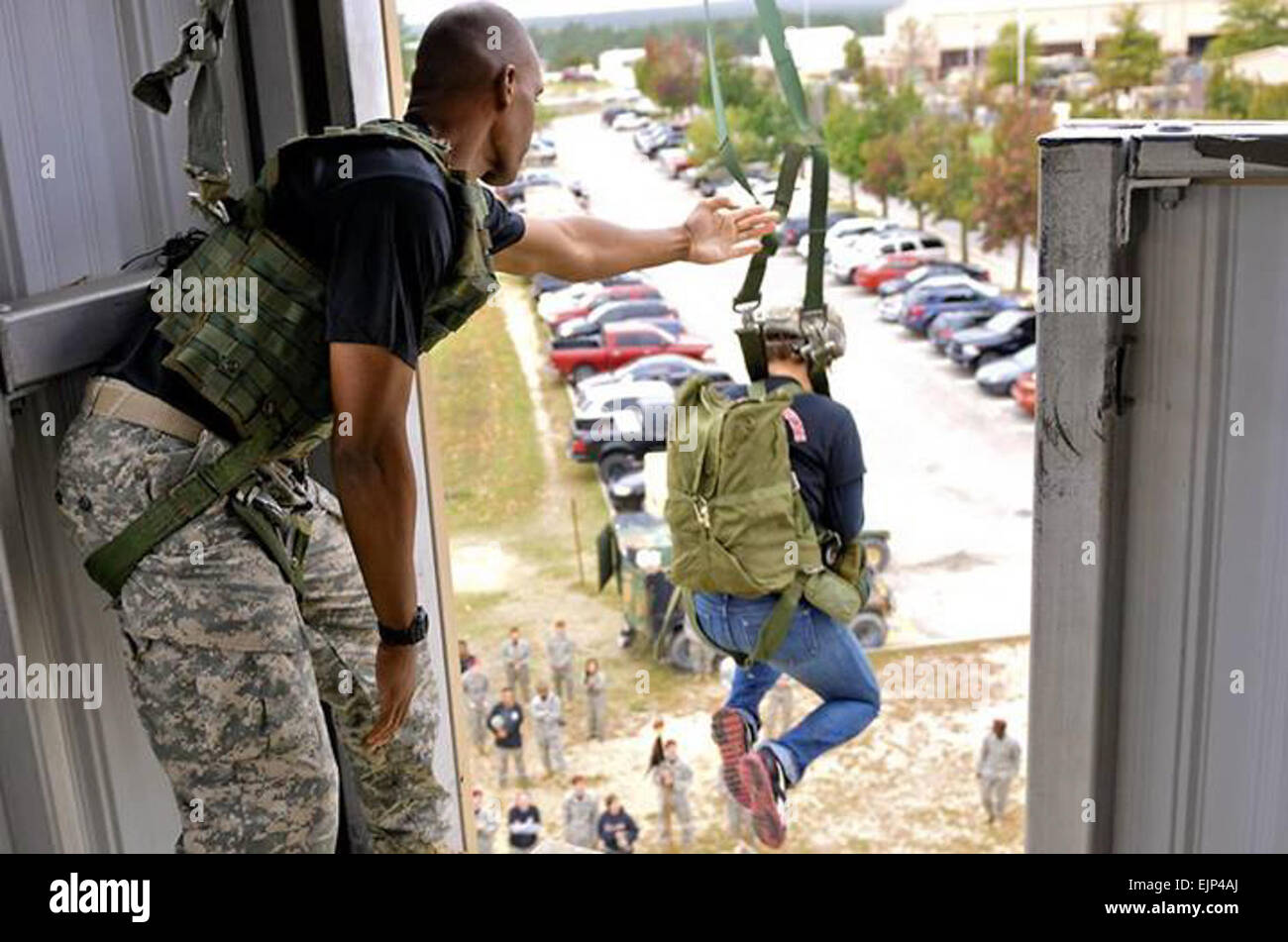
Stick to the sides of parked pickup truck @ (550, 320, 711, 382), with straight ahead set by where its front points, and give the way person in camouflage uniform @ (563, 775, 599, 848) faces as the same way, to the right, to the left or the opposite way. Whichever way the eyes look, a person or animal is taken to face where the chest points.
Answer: to the right

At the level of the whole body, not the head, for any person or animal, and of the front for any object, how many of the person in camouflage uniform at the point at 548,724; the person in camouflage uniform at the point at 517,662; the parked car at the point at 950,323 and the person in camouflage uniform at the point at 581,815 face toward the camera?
3

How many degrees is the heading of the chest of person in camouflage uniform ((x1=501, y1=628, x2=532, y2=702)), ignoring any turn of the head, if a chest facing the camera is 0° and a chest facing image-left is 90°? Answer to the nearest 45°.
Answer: approximately 0°

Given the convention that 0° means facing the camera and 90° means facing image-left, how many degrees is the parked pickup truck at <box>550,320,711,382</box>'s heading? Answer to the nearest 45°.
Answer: approximately 270°

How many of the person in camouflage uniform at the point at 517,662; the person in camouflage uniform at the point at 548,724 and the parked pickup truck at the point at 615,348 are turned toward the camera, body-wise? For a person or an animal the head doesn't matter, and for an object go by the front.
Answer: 2

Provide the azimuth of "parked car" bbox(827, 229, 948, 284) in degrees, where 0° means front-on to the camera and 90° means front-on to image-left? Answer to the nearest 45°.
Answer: approximately 45°
